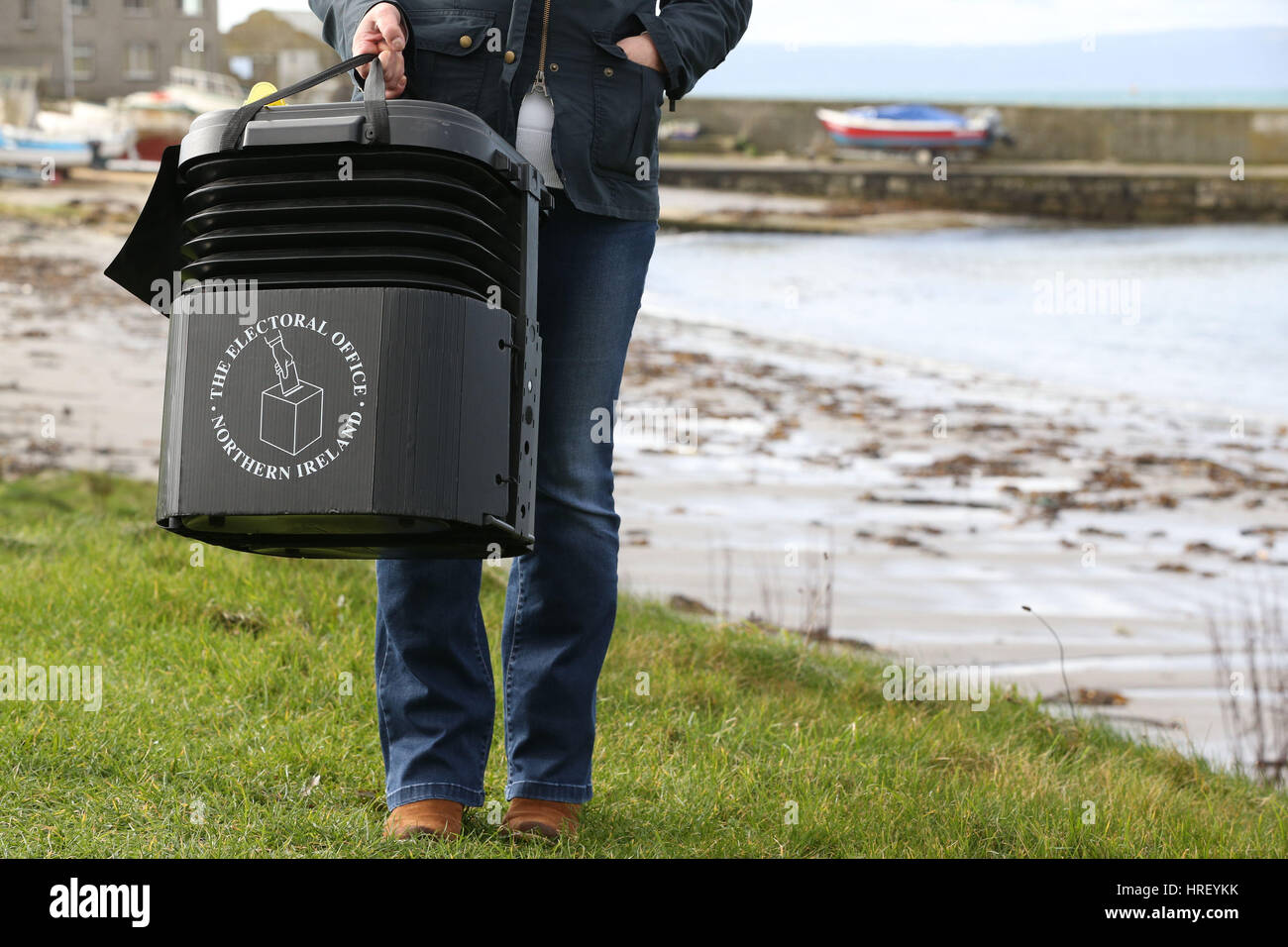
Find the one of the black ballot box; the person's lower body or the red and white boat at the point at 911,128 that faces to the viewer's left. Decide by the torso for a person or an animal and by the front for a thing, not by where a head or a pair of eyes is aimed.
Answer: the red and white boat

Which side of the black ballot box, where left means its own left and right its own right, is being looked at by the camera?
front

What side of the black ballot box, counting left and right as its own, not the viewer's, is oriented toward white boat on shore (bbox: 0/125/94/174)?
back

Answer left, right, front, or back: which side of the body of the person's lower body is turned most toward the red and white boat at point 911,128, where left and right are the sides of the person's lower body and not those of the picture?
back

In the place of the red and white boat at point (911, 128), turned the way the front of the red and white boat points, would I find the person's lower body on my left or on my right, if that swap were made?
on my left

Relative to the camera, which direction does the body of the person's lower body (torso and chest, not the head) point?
toward the camera

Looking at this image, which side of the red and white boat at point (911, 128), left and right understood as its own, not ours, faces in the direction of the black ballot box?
left

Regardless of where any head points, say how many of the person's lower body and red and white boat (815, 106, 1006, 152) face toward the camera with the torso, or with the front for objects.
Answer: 1

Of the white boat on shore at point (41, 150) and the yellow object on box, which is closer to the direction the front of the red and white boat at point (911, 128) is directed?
the white boat on shore

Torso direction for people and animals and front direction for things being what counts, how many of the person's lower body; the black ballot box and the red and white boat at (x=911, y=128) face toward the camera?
2
